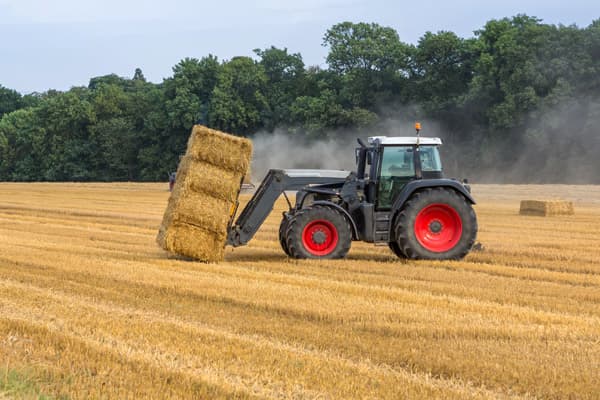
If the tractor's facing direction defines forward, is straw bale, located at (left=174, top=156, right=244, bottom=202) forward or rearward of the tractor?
forward

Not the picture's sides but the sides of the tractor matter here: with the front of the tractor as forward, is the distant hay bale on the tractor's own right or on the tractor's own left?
on the tractor's own right

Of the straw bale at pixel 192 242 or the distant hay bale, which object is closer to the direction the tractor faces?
the straw bale

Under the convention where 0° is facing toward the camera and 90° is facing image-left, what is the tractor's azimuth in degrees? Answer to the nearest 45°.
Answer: approximately 90°

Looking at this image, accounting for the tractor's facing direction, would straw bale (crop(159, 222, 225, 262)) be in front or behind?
in front

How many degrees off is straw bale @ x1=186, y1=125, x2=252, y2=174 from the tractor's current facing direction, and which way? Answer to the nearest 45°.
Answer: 0° — it already faces it

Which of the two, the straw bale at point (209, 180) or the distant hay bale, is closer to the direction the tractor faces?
the straw bale

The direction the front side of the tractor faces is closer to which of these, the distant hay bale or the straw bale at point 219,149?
the straw bale
